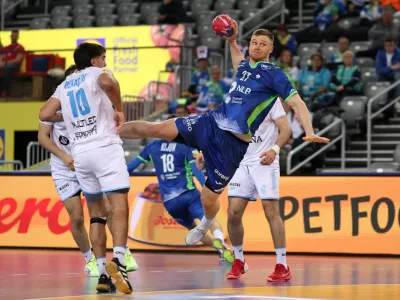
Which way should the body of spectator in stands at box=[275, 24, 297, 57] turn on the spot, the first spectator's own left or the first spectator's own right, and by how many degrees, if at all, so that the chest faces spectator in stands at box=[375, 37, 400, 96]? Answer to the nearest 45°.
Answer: approximately 90° to the first spectator's own left

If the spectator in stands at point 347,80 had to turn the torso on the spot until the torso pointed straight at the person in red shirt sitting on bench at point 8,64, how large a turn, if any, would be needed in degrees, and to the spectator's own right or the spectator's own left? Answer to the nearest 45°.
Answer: approximately 45° to the spectator's own right

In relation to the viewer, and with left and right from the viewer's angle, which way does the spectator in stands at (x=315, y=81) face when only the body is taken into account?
facing the viewer

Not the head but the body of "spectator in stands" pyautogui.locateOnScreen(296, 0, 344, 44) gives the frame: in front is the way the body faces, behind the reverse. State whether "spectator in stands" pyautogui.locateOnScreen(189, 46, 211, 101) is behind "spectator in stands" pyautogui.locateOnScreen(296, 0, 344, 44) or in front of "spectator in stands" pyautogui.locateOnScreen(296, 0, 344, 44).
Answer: in front

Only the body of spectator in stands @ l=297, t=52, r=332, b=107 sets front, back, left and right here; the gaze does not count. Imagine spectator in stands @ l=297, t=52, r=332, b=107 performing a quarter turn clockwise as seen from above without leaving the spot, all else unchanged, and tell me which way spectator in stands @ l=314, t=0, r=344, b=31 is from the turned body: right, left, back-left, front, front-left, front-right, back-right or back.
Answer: right

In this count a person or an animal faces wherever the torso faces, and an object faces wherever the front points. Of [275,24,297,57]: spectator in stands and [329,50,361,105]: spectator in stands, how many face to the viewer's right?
0

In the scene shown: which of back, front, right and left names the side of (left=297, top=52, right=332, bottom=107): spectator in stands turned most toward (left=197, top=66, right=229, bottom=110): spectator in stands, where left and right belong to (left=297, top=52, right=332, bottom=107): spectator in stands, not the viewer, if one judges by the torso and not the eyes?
right

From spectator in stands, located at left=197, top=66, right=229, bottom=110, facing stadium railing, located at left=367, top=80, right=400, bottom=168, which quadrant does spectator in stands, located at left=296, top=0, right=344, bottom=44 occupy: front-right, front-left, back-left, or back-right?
front-left

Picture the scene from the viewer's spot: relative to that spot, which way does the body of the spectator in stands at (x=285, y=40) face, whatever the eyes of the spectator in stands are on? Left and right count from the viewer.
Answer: facing the viewer and to the left of the viewer

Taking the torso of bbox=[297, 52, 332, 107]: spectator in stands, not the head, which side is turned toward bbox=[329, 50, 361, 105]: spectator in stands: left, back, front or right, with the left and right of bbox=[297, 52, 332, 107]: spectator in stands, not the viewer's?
left

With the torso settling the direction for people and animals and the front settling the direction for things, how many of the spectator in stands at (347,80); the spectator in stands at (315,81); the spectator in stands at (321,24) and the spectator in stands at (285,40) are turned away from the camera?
0
